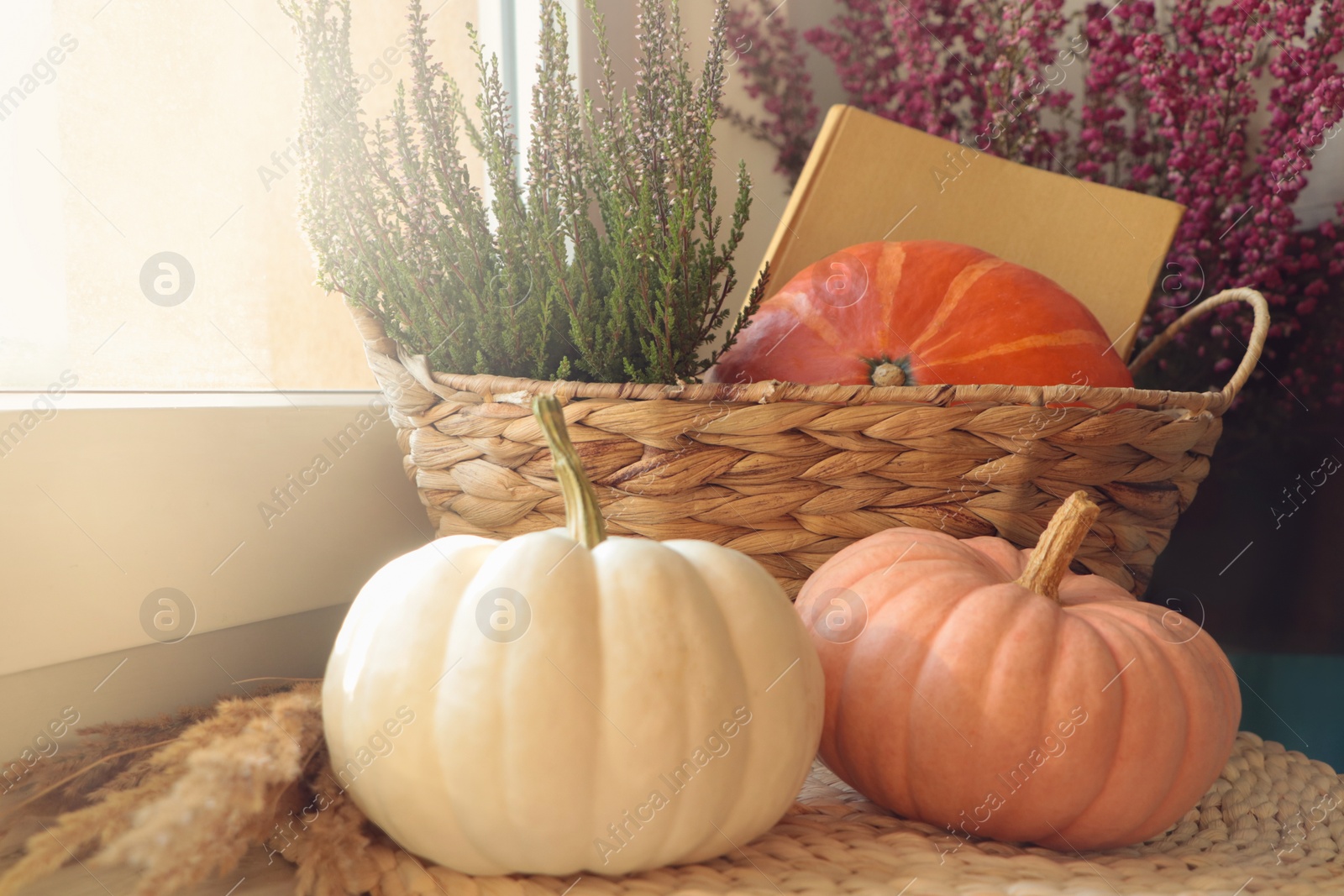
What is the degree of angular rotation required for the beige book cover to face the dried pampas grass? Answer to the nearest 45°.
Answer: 0° — it already faces it

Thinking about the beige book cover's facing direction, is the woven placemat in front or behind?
in front

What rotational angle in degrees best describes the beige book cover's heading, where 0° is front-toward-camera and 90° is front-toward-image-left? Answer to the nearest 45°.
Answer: approximately 0°

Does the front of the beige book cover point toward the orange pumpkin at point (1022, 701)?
yes

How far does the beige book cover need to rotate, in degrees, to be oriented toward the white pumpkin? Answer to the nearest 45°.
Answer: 0° — it already faces it
